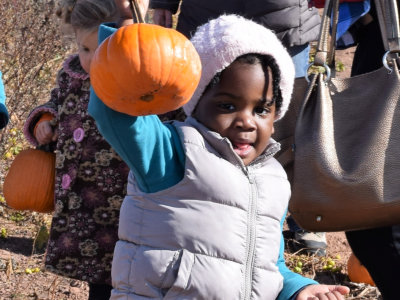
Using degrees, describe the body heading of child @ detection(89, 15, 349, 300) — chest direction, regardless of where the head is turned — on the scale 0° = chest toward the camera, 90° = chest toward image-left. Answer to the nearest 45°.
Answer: approximately 315°

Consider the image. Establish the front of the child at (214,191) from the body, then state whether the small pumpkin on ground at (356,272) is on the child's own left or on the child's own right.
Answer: on the child's own left

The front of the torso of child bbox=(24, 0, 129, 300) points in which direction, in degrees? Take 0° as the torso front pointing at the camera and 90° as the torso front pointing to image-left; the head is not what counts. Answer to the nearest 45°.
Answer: approximately 45°

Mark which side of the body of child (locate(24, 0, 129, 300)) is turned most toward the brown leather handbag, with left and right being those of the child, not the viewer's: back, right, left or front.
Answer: left
